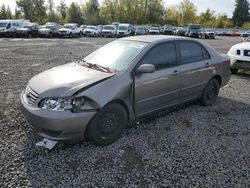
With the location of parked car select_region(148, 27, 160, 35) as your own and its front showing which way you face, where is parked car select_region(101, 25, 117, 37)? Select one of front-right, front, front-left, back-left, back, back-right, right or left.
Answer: front-right

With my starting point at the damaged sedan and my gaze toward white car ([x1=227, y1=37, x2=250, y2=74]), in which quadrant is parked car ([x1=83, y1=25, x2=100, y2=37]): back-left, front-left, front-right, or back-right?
front-left

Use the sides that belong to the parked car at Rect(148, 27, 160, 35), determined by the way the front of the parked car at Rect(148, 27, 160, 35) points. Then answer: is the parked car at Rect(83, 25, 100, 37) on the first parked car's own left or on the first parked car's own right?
on the first parked car's own right

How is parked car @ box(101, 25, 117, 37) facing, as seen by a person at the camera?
facing the viewer

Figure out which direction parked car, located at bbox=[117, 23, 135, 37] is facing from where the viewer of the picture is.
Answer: facing the viewer and to the left of the viewer

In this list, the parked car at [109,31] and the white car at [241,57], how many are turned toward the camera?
2

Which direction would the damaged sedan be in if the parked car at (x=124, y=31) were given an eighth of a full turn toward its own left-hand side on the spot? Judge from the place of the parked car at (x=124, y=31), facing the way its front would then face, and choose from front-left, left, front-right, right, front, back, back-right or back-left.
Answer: front

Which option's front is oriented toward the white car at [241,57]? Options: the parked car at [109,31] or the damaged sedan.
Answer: the parked car

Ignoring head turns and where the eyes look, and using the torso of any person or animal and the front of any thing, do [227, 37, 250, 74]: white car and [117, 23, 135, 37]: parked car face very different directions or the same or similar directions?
same or similar directions

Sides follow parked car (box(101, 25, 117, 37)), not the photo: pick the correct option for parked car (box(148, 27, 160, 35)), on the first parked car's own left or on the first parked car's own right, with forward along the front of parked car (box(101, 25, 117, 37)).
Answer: on the first parked car's own left

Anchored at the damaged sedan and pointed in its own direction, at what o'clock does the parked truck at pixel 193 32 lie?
The parked truck is roughly at 5 o'clock from the damaged sedan.

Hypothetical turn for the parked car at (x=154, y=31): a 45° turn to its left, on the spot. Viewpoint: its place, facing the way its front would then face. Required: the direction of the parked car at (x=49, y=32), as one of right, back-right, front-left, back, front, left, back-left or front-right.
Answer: right

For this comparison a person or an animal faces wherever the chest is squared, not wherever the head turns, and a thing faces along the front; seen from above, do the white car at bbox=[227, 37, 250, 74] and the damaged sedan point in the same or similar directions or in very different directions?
same or similar directions
